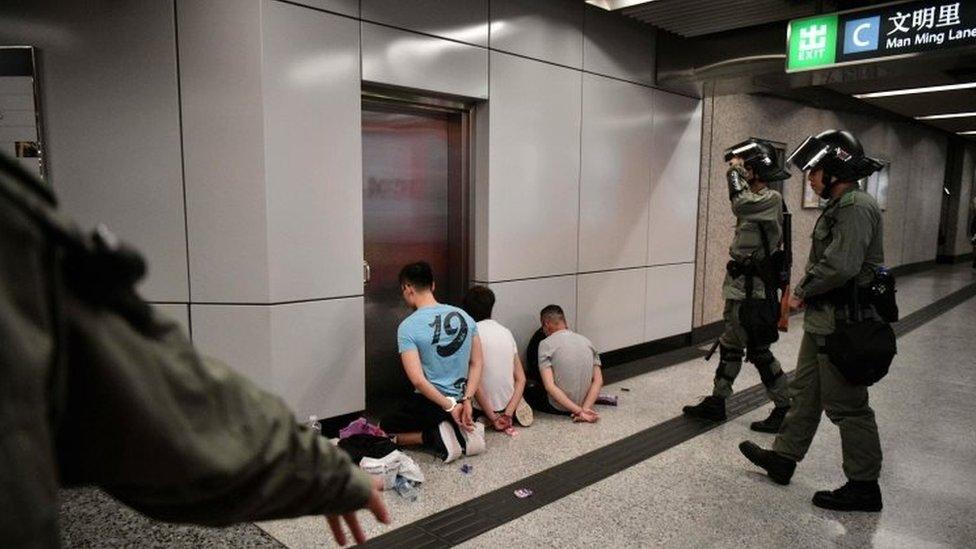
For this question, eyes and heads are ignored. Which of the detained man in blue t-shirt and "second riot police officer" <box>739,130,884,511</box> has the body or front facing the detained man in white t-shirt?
the second riot police officer

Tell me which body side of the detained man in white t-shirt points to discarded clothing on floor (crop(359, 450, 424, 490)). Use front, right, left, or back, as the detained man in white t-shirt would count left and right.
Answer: left

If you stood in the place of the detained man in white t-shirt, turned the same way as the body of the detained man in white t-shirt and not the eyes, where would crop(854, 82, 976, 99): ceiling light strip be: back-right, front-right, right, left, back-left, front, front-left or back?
right

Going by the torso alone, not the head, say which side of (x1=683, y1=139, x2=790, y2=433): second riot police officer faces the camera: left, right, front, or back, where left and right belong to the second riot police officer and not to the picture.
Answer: left

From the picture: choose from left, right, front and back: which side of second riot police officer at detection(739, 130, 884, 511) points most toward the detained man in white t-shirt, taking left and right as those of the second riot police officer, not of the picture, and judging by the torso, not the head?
front

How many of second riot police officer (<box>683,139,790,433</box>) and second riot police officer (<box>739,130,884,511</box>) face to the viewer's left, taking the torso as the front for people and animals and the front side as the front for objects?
2

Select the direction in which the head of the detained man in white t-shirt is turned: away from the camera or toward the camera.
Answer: away from the camera

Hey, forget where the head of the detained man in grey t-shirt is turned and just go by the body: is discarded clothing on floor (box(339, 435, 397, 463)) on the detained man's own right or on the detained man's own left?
on the detained man's own left

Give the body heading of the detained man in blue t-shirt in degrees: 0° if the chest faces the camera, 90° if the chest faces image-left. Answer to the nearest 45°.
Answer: approximately 135°

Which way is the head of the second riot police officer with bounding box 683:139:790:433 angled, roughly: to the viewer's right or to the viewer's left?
to the viewer's left
